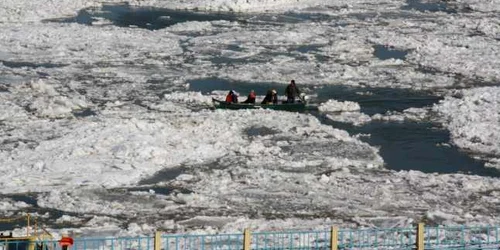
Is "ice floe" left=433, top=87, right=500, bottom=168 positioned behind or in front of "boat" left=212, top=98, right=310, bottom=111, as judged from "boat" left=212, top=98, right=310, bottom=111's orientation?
behind

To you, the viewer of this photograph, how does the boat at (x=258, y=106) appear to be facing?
facing to the left of the viewer
